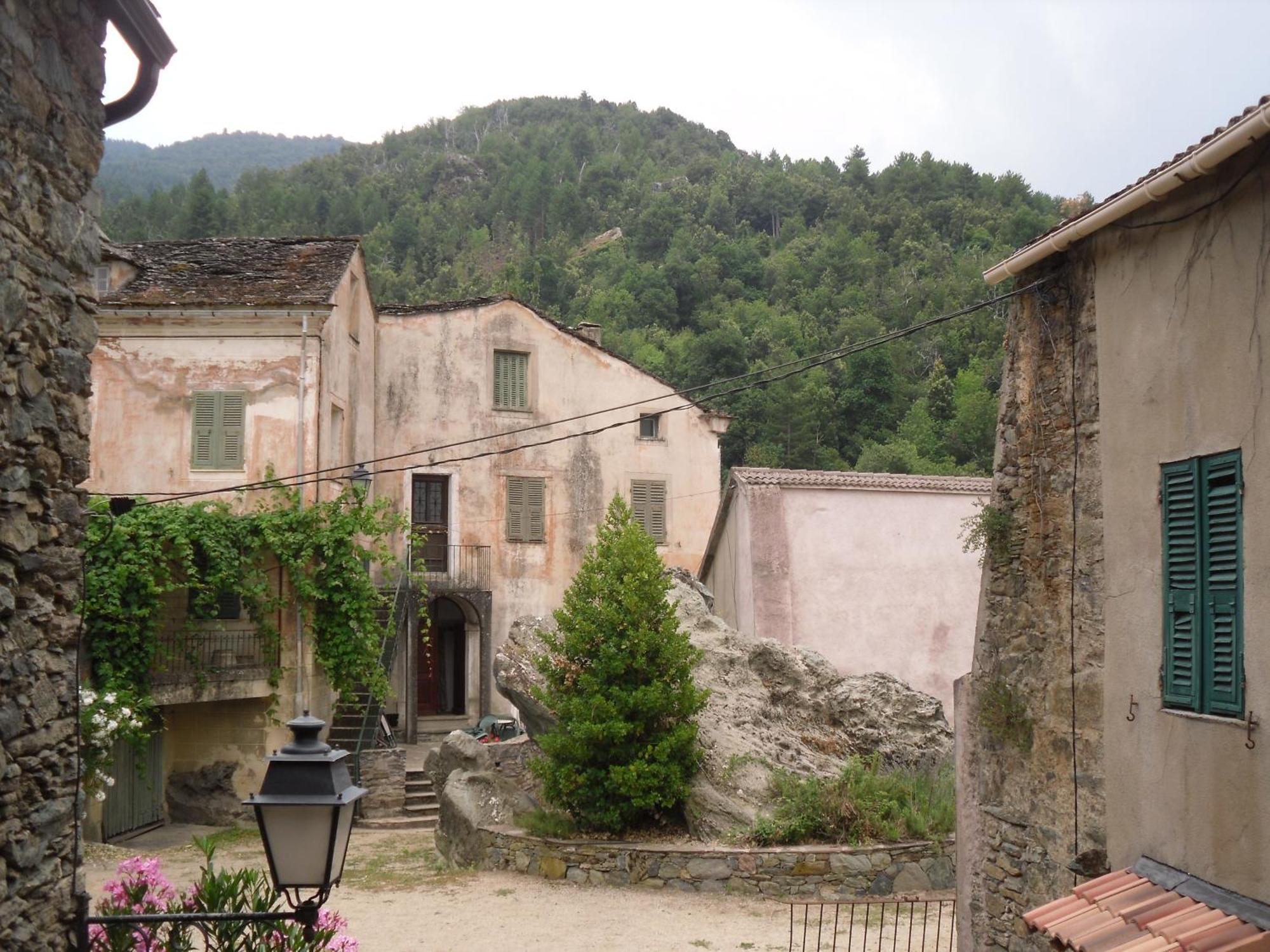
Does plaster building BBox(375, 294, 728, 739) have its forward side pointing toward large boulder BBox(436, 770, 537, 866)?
yes

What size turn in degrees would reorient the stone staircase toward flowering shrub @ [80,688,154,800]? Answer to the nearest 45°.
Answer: approximately 45° to its right

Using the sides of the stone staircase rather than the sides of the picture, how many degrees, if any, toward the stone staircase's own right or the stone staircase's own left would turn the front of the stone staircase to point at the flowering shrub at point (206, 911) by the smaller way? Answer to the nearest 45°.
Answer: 0° — it already faces it

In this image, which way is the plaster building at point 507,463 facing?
toward the camera

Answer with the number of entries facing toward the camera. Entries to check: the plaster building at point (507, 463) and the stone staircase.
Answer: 2

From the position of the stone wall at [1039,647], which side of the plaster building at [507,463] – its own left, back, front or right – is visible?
front

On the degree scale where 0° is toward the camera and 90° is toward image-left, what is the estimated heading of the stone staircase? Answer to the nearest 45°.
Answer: approximately 0°

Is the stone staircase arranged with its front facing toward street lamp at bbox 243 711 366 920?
yes

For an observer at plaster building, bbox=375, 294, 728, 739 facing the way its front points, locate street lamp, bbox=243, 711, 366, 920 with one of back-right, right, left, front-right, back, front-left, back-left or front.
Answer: front

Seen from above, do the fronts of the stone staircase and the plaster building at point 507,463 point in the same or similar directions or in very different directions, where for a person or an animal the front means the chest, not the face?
same or similar directions

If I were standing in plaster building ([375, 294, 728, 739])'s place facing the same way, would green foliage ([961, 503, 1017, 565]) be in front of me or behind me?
in front
